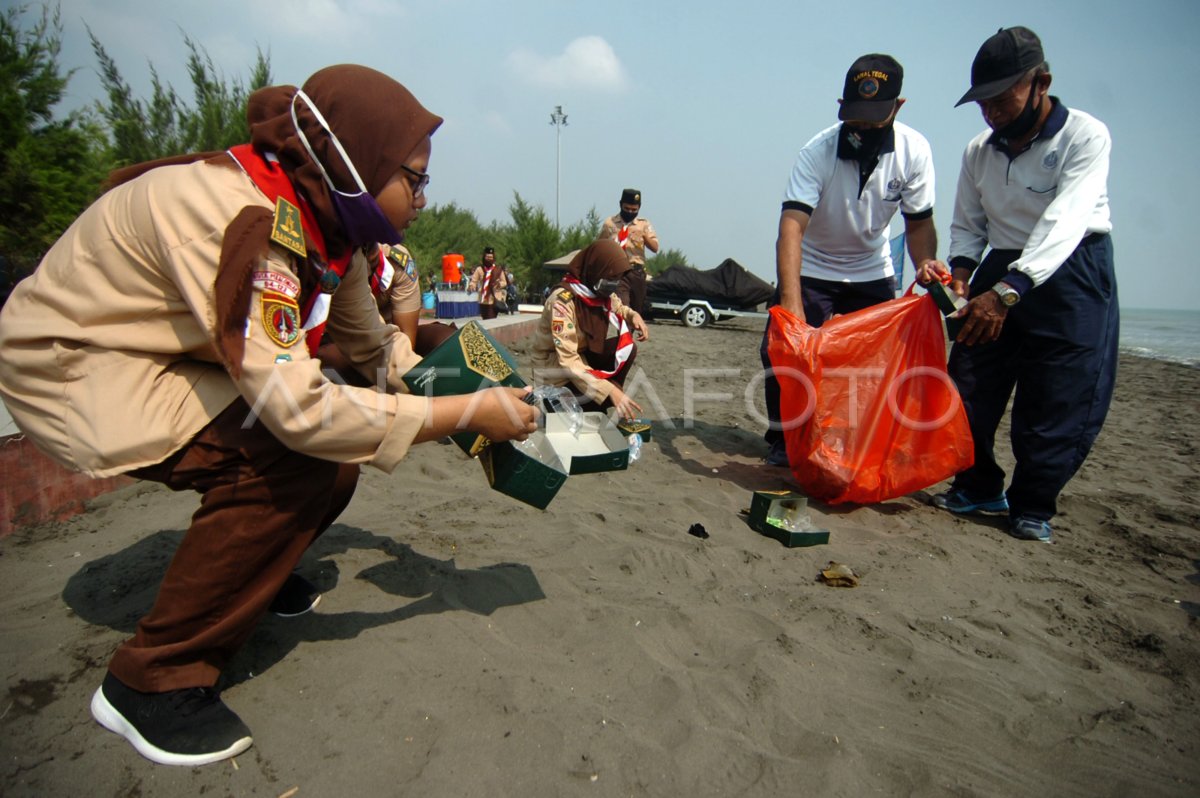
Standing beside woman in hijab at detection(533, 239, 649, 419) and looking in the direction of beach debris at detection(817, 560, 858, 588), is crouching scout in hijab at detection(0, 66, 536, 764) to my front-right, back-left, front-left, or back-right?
front-right

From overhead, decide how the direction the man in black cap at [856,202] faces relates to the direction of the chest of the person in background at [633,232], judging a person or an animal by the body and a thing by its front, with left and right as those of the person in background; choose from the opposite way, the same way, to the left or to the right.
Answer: the same way

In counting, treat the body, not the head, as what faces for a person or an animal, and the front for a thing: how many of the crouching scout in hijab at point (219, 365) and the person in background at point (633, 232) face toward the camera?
1

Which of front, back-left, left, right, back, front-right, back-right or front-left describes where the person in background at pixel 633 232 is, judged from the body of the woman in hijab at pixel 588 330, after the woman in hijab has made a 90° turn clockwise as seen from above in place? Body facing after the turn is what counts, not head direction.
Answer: back-right

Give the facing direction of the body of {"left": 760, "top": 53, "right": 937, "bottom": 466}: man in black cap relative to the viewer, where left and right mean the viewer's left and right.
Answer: facing the viewer

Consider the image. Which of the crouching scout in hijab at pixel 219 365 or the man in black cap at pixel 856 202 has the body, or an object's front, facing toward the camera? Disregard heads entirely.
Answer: the man in black cap

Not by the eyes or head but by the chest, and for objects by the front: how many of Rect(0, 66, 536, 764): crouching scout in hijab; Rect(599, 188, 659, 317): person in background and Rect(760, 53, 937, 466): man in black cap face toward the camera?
2

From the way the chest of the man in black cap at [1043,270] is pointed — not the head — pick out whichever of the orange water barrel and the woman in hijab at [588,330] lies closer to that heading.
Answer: the woman in hijab

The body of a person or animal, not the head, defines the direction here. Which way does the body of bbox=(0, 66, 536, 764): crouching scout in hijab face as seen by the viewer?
to the viewer's right

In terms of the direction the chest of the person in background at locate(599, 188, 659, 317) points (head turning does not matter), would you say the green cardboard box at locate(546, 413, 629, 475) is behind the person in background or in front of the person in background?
in front

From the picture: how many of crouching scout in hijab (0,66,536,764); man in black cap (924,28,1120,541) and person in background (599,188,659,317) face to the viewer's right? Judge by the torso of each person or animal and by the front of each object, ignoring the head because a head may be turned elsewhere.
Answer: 1

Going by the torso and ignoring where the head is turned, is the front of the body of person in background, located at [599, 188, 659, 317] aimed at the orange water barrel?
no

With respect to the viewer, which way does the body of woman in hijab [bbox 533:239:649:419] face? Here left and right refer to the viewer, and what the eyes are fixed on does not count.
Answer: facing the viewer and to the right of the viewer

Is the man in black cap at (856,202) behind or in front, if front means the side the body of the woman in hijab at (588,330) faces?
in front

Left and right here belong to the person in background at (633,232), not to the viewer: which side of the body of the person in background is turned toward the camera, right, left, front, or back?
front

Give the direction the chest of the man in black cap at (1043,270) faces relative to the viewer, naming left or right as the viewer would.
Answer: facing the viewer and to the left of the viewer

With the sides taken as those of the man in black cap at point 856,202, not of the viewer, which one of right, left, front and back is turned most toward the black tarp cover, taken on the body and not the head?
back

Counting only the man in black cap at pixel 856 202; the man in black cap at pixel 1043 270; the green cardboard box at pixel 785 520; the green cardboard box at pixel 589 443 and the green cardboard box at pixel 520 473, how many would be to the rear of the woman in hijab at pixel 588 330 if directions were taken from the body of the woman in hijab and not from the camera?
0

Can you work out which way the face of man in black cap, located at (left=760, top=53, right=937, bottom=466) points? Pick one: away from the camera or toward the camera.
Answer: toward the camera

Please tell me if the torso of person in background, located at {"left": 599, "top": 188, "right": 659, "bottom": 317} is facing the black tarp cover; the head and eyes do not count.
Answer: no
